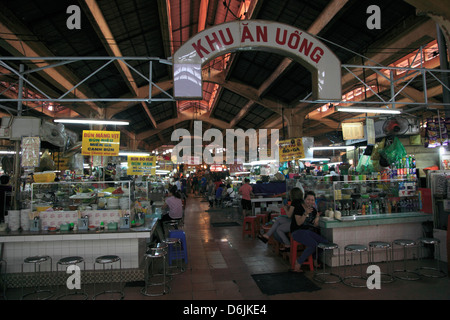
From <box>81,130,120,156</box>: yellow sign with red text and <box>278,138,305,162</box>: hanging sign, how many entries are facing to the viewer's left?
0

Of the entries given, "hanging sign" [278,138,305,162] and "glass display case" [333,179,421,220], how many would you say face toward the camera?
2

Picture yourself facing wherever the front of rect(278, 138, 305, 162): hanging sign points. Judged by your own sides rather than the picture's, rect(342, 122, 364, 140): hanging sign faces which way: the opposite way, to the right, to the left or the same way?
the same way

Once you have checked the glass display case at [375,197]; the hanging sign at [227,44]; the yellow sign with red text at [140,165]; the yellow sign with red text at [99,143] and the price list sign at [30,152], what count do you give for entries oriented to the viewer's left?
0

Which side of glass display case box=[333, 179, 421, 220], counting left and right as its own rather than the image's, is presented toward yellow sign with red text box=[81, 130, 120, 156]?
right

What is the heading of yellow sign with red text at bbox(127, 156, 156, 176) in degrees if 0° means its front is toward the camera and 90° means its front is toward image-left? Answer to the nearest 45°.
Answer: approximately 0°

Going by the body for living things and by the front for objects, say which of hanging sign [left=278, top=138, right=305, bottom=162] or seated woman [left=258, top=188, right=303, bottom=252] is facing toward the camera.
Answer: the hanging sign

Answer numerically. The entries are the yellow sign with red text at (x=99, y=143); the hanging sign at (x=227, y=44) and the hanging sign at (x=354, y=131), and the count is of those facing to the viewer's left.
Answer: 0

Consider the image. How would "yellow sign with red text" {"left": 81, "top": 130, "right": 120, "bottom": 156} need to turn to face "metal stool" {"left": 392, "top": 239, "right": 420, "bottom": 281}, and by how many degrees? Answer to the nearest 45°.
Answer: approximately 45° to its left

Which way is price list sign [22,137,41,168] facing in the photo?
toward the camera

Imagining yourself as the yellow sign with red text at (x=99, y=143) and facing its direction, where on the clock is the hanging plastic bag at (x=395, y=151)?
The hanging plastic bag is roughly at 10 o'clock from the yellow sign with red text.

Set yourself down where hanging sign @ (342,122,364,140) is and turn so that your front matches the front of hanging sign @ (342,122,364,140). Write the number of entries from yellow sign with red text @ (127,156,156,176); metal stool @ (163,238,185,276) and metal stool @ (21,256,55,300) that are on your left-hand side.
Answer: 0

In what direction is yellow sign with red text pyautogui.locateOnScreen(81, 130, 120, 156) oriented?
toward the camera

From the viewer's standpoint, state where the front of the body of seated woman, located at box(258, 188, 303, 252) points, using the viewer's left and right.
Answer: facing to the left of the viewer

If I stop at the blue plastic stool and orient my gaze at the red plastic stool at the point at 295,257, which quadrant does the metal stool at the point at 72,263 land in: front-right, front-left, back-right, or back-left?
back-right
